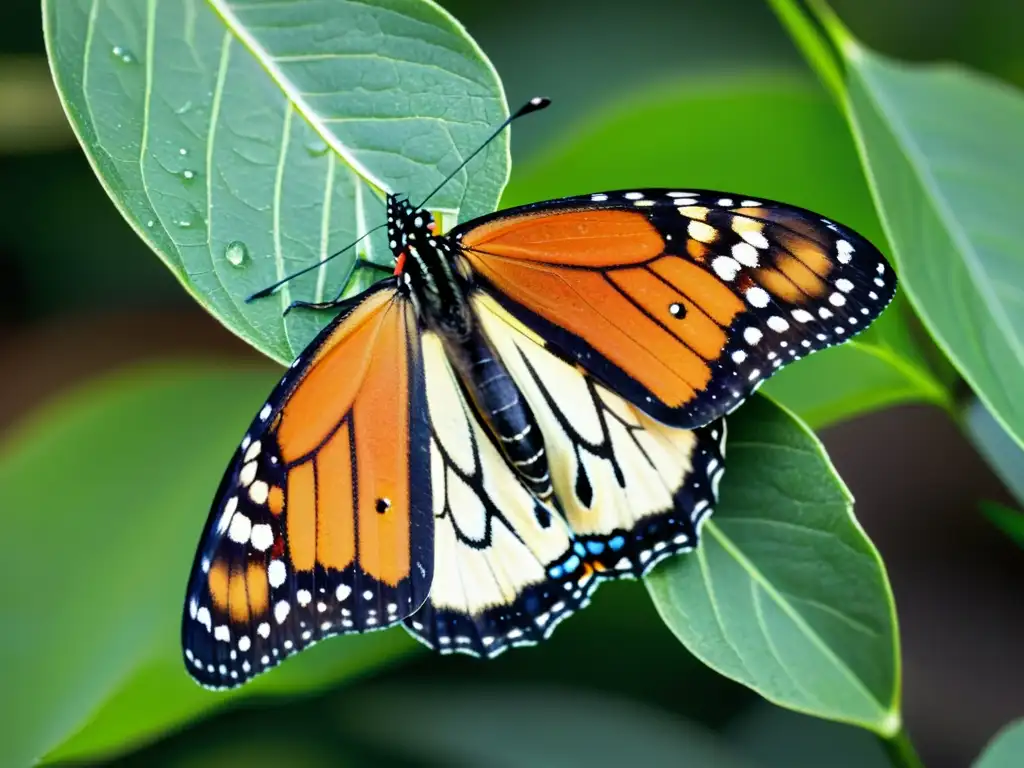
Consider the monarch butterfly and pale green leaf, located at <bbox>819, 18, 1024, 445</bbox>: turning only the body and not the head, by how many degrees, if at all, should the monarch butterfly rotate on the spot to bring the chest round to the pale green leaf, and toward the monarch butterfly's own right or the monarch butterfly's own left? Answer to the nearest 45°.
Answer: approximately 135° to the monarch butterfly's own right

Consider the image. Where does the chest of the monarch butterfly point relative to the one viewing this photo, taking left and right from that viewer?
facing away from the viewer and to the left of the viewer

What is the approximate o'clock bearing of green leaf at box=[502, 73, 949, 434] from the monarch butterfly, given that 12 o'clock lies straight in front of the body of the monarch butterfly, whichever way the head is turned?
The green leaf is roughly at 3 o'clock from the monarch butterfly.
